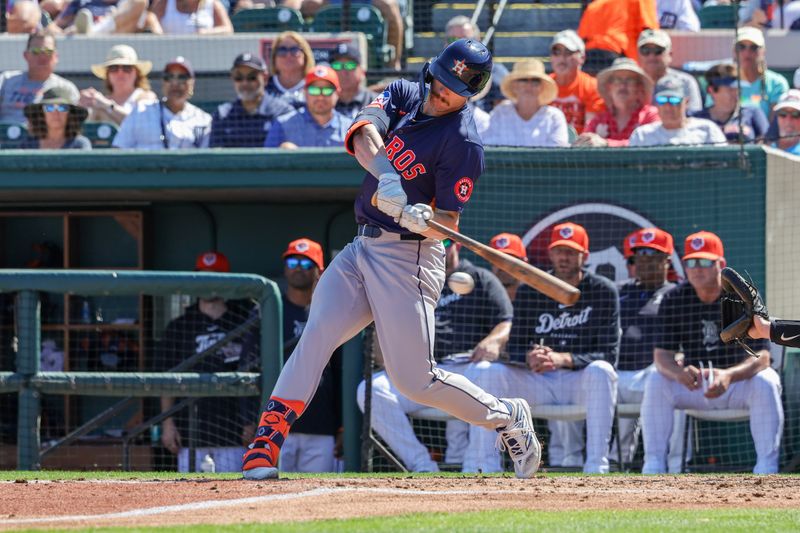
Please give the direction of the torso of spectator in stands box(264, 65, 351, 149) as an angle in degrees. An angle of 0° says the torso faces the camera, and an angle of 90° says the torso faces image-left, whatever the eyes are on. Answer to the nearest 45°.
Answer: approximately 0°

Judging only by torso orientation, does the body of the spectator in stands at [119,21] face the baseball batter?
yes

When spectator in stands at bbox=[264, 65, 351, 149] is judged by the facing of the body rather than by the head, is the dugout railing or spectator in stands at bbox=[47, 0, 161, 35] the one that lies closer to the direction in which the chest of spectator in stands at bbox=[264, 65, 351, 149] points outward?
the dugout railing

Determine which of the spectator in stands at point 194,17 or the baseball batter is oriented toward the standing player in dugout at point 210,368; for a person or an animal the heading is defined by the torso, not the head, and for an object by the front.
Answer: the spectator in stands

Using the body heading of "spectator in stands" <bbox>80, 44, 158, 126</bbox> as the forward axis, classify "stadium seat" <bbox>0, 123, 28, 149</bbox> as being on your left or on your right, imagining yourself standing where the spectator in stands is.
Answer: on your right

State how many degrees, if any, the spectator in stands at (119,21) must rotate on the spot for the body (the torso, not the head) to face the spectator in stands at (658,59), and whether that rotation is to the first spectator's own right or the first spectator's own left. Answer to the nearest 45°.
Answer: approximately 45° to the first spectator's own left

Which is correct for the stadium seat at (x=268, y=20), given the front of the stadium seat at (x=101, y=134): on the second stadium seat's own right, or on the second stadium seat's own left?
on the second stadium seat's own left

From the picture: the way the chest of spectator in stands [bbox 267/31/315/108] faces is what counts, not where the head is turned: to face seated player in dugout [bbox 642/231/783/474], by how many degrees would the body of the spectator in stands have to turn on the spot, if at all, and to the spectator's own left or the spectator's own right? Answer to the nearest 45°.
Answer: approximately 45° to the spectator's own left

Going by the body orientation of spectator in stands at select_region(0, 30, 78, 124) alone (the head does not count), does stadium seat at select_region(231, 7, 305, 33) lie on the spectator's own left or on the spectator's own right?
on the spectator's own left

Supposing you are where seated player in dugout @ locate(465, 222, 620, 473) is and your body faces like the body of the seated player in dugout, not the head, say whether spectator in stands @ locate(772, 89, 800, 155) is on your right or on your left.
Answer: on your left

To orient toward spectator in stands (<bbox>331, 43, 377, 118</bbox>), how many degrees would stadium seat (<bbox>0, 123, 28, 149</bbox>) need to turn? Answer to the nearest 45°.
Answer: approximately 90° to its left
